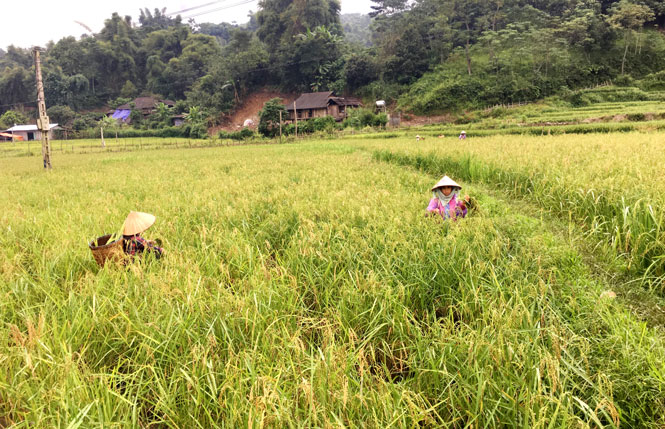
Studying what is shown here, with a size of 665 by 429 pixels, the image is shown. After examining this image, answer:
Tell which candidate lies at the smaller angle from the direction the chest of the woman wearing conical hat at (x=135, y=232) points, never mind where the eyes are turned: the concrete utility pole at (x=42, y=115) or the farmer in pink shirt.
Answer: the farmer in pink shirt

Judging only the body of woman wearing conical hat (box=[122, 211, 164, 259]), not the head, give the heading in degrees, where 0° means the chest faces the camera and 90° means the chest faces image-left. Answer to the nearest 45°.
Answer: approximately 270°

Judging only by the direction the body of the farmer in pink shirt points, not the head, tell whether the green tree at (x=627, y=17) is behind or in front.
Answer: behind

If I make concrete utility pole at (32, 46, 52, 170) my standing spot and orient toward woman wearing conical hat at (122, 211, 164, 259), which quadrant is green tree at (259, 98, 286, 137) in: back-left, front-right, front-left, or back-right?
back-left

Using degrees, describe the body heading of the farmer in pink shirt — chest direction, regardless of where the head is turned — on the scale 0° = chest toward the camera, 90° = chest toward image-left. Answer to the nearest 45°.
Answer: approximately 0°
